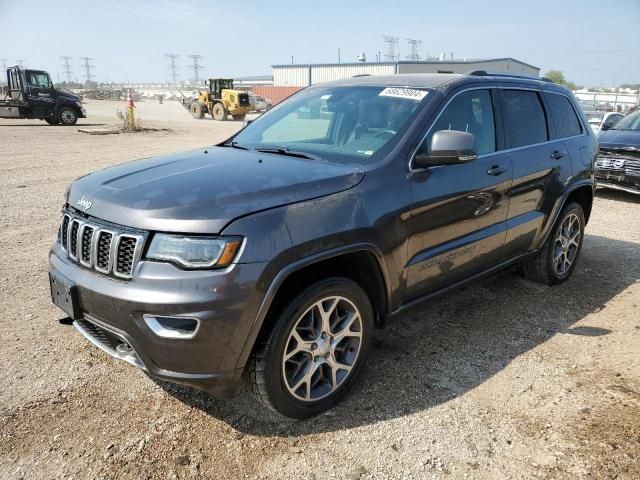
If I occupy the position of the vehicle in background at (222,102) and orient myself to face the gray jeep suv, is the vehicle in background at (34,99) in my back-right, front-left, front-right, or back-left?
front-right

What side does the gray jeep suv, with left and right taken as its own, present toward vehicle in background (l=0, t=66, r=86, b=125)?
right

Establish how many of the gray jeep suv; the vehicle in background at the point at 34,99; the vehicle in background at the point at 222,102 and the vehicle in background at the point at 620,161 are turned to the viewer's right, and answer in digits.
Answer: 1

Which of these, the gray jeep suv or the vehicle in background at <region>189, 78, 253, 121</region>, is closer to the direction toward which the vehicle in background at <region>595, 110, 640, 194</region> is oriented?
the gray jeep suv

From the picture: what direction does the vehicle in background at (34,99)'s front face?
to the viewer's right

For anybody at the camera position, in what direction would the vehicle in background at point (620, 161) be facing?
facing the viewer and to the left of the viewer

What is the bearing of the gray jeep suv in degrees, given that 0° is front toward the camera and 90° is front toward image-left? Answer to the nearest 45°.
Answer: approximately 45°

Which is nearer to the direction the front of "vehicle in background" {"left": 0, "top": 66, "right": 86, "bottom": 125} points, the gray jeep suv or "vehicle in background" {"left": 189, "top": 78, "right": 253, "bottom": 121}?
the vehicle in background

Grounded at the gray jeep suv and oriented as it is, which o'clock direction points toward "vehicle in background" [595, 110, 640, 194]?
The vehicle in background is roughly at 6 o'clock from the gray jeep suv.

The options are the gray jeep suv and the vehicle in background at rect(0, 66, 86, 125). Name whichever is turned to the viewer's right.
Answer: the vehicle in background
